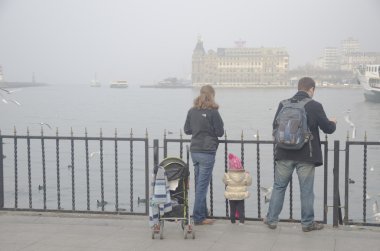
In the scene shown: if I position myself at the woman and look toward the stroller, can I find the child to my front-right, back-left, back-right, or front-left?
back-left

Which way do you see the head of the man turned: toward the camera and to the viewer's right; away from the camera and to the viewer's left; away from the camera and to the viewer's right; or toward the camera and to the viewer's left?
away from the camera and to the viewer's right

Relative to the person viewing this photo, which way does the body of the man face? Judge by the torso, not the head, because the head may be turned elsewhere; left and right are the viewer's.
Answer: facing away from the viewer and to the right of the viewer

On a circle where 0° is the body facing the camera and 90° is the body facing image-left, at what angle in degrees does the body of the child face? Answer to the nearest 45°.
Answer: approximately 180°

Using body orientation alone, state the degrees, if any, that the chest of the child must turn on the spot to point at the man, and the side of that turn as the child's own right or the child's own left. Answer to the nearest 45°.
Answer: approximately 90° to the child's own right

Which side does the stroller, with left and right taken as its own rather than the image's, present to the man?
right

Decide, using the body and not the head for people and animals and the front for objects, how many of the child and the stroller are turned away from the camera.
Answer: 2

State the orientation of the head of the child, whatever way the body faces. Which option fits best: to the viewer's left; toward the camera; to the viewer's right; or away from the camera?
away from the camera

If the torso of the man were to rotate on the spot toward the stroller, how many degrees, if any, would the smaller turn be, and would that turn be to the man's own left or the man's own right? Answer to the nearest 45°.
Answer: approximately 135° to the man's own left

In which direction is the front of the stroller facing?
away from the camera
